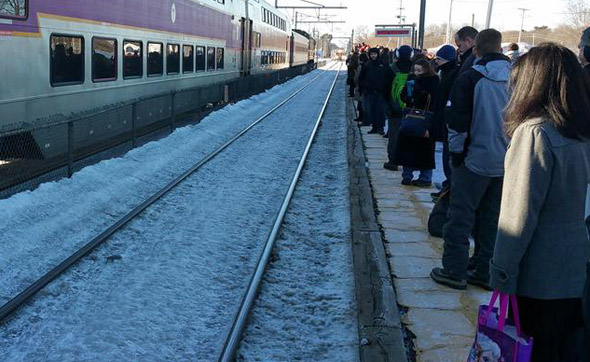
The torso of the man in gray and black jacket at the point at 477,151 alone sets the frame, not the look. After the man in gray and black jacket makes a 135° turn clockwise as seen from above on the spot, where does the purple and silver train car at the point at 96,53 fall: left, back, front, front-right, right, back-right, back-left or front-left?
back-left

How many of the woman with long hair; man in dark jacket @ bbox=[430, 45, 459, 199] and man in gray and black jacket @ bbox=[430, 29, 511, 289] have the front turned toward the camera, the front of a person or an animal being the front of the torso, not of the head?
0

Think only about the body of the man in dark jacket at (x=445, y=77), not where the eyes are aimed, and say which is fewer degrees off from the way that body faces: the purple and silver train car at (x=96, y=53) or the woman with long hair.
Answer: the purple and silver train car

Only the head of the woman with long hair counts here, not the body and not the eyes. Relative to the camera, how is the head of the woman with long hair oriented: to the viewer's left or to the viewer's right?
to the viewer's left

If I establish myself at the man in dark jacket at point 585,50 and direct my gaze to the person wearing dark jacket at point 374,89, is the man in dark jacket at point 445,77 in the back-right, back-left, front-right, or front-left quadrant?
front-left

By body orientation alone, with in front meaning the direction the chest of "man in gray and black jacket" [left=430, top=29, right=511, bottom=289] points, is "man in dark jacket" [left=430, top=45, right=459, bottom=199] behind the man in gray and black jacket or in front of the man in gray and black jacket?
in front

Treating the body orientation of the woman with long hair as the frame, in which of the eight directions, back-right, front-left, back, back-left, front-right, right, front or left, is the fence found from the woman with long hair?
front

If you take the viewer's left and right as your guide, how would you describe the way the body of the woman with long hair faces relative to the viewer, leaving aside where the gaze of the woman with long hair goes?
facing away from the viewer and to the left of the viewer

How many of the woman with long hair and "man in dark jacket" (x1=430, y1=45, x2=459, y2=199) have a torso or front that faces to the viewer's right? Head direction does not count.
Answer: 0

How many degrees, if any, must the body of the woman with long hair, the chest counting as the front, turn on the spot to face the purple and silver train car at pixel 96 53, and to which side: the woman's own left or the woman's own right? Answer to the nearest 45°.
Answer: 0° — they already face it

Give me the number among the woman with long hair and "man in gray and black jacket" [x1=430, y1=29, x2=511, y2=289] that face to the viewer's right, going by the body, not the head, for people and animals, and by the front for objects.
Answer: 0

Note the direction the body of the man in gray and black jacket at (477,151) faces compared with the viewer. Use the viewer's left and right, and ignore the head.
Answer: facing away from the viewer and to the left of the viewer

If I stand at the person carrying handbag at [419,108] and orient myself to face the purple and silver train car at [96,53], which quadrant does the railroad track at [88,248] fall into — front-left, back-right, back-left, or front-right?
front-left
